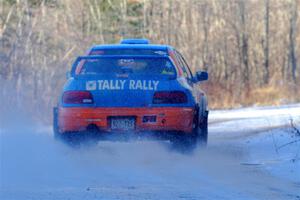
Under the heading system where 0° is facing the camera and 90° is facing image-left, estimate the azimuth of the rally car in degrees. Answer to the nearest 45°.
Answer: approximately 180°
